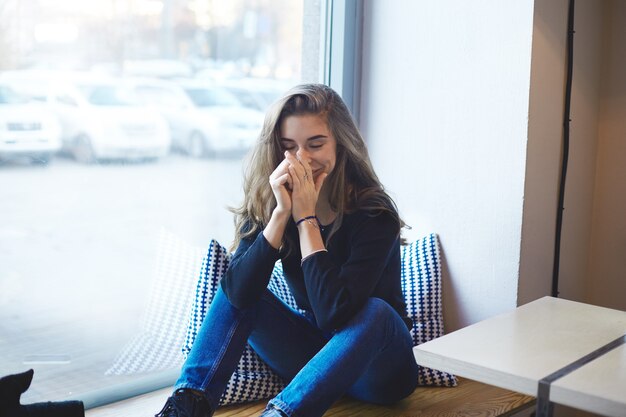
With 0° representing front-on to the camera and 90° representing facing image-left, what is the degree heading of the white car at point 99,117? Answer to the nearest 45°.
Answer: approximately 315°

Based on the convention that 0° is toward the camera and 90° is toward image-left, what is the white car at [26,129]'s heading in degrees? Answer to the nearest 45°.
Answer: approximately 315°

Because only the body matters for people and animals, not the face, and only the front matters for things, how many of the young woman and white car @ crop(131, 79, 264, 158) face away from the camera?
0

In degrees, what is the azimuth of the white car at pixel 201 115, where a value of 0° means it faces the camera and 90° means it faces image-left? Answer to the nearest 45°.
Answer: approximately 315°

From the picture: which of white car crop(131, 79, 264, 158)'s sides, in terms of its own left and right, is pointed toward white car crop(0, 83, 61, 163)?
right
